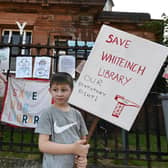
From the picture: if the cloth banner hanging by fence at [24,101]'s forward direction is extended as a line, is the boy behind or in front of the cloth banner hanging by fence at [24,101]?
in front

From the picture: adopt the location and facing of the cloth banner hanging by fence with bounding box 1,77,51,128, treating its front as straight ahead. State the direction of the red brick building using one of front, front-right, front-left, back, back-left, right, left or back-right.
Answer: back

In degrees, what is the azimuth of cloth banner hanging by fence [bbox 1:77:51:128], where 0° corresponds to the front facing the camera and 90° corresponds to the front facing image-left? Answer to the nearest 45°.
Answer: approximately 0°
